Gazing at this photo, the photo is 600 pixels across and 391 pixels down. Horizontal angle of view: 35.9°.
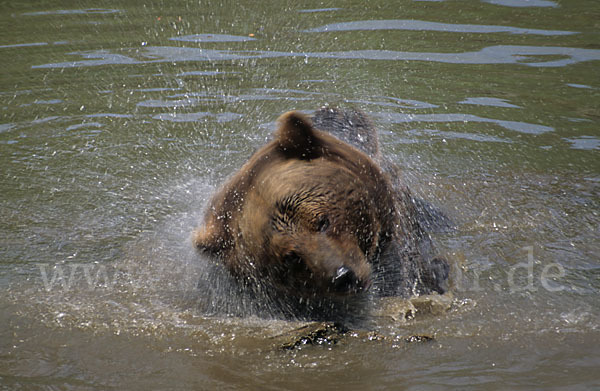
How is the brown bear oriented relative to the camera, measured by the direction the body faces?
toward the camera
